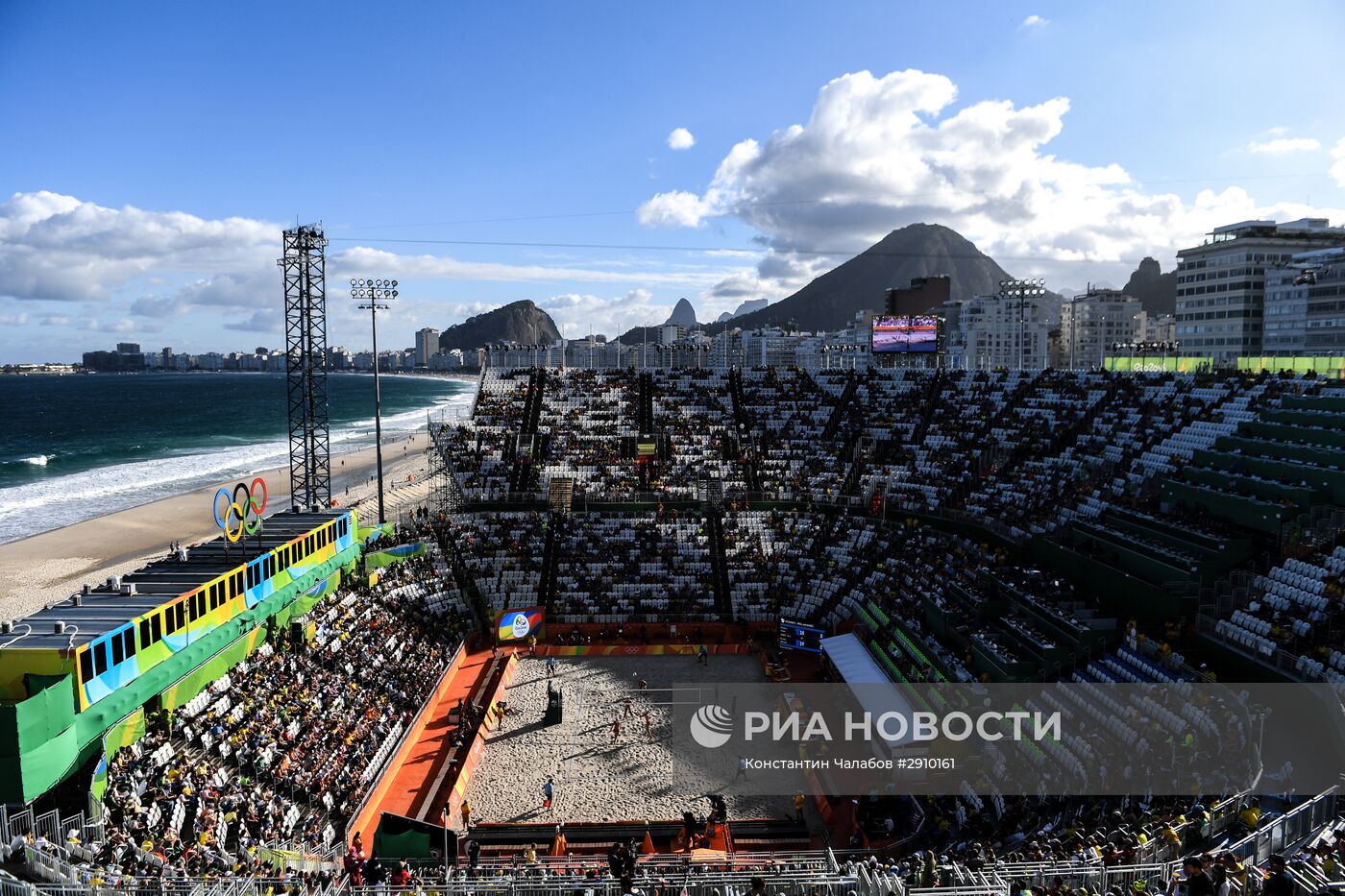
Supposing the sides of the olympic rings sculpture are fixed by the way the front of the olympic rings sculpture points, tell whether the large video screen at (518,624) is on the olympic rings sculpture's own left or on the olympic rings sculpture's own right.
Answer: on the olympic rings sculpture's own left

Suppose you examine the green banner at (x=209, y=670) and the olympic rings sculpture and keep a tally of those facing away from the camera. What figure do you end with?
0
